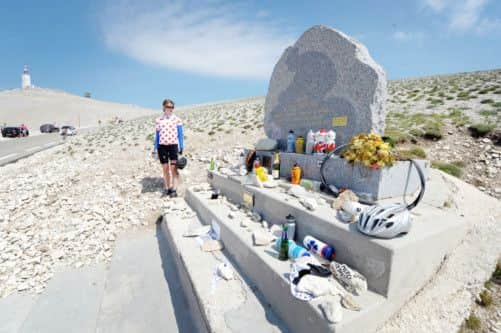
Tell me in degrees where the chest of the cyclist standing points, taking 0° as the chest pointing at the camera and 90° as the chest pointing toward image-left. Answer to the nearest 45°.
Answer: approximately 0°

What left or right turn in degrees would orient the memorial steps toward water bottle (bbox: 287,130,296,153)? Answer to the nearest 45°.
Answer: approximately 135° to its right

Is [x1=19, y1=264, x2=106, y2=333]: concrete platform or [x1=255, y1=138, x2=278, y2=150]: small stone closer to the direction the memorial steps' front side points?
the concrete platform

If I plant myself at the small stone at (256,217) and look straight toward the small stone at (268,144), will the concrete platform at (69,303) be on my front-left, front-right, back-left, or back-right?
back-left

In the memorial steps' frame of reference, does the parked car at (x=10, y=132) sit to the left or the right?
on its right

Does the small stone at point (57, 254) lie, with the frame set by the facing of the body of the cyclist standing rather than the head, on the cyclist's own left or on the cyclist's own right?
on the cyclist's own right

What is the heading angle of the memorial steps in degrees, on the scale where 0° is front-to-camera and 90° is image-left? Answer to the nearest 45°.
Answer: approximately 45°

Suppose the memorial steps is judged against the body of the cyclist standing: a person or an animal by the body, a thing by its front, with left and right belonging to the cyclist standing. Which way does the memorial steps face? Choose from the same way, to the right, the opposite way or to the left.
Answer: to the right

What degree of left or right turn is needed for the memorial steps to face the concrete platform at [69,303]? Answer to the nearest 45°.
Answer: approximately 45° to its right

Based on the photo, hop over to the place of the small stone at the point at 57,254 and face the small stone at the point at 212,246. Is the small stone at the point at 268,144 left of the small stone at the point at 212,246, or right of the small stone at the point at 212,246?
left

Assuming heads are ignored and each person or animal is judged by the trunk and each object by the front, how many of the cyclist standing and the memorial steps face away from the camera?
0
